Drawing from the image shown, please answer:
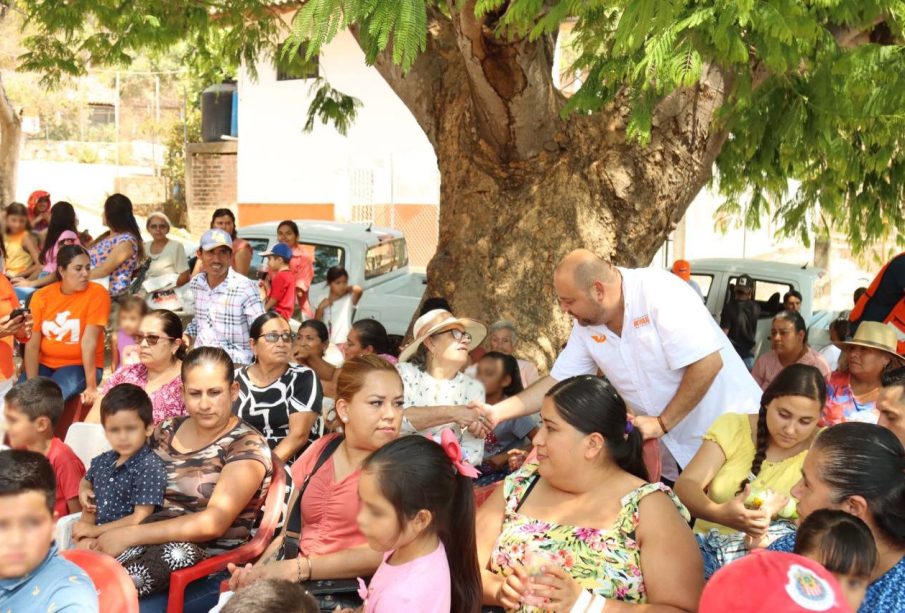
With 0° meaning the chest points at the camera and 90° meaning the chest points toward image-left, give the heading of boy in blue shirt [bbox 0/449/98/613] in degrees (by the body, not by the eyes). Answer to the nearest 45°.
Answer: approximately 0°

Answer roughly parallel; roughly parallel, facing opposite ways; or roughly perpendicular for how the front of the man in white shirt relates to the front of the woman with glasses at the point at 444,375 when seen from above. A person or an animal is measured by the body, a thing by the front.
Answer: roughly perpendicular

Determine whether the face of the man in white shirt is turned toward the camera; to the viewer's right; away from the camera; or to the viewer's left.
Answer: to the viewer's left

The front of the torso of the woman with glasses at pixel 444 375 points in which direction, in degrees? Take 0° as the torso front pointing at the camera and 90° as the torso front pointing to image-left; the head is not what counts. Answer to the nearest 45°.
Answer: approximately 315°

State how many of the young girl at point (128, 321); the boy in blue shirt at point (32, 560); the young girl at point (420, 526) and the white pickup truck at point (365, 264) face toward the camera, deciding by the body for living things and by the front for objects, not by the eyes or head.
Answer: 2

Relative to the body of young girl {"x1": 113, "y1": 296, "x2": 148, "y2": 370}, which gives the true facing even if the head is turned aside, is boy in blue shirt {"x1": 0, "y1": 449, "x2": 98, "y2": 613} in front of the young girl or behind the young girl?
in front

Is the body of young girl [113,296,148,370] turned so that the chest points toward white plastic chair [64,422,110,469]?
yes

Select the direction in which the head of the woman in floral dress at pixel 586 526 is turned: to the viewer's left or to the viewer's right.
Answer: to the viewer's left

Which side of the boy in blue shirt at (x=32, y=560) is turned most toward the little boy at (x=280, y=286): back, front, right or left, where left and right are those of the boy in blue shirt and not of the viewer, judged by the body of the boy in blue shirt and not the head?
back

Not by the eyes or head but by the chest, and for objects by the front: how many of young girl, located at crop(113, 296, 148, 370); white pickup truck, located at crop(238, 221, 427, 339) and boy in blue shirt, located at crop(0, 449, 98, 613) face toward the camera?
2

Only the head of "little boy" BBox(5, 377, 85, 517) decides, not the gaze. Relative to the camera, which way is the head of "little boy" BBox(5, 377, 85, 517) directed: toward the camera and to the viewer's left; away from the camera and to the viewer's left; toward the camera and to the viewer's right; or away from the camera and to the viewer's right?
toward the camera and to the viewer's left
